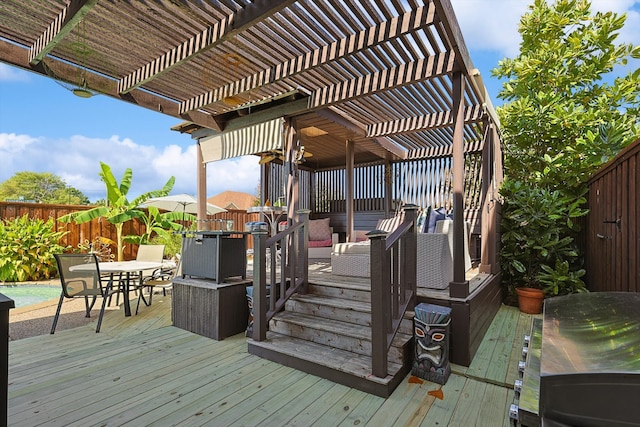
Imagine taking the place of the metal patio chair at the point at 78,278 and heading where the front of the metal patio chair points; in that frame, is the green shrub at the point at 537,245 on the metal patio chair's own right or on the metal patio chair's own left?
on the metal patio chair's own right

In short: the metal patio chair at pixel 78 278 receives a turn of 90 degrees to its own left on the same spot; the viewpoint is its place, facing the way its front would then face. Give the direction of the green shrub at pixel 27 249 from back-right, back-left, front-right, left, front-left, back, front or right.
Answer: front-right

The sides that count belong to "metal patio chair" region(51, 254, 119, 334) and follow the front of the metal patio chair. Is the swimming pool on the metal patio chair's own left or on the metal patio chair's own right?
on the metal patio chair's own left

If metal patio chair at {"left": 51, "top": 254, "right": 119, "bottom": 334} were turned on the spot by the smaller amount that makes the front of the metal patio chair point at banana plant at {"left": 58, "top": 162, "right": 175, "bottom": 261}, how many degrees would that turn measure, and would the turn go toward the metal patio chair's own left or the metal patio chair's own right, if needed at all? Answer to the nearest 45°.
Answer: approximately 45° to the metal patio chair's own left

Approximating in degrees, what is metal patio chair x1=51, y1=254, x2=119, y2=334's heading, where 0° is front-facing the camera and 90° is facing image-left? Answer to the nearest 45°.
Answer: approximately 225°

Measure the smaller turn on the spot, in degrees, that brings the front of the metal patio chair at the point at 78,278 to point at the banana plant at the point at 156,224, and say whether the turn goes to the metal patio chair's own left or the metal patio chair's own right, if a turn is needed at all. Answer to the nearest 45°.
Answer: approximately 45° to the metal patio chair's own left
